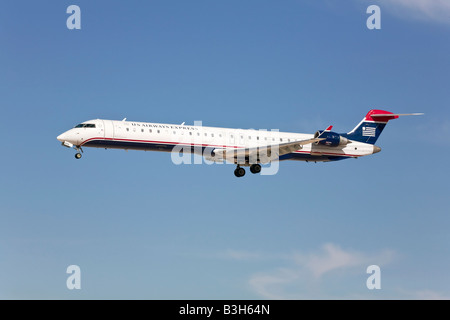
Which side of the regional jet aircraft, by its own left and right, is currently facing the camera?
left
